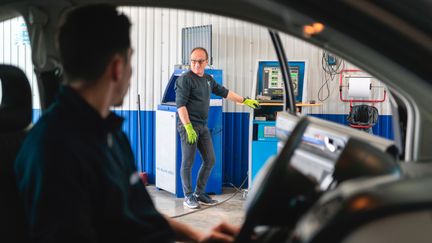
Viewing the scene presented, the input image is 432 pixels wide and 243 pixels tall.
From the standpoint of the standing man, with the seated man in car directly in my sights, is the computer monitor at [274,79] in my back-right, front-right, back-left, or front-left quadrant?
back-left

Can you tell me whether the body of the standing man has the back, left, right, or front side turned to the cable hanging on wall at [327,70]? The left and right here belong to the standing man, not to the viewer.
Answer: left

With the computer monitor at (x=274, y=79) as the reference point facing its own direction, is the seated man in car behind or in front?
in front

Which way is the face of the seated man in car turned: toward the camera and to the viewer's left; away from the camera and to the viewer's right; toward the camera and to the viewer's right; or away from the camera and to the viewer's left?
away from the camera and to the viewer's right

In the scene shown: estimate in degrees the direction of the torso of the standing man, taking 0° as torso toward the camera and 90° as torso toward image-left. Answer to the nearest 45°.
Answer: approximately 315°

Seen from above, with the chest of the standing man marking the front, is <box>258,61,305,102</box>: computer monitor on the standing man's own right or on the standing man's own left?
on the standing man's own left

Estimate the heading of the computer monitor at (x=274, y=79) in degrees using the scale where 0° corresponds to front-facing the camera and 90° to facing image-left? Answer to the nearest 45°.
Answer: approximately 0°

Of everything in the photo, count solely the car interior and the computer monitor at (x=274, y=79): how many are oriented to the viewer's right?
1

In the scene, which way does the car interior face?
to the viewer's right

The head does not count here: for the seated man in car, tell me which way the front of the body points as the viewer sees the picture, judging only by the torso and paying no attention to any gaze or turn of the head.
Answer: to the viewer's right
